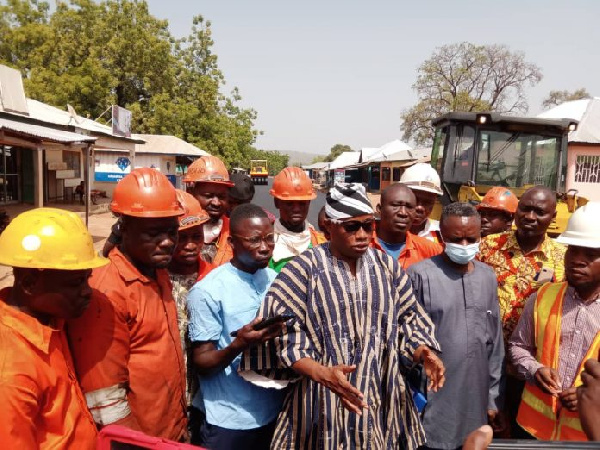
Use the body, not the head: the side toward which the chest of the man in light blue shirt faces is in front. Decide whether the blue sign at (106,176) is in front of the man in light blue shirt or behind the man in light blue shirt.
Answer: behind

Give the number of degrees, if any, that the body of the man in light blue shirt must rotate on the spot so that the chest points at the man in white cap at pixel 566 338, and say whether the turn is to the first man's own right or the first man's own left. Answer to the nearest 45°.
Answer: approximately 45° to the first man's own left

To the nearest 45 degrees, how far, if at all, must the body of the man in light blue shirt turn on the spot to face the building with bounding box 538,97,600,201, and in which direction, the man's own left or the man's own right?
approximately 90° to the man's own left

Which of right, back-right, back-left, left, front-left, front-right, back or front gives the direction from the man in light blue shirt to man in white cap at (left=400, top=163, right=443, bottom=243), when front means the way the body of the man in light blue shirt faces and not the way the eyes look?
left

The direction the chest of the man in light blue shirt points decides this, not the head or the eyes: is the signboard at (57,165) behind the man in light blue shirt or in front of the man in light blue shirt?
behind

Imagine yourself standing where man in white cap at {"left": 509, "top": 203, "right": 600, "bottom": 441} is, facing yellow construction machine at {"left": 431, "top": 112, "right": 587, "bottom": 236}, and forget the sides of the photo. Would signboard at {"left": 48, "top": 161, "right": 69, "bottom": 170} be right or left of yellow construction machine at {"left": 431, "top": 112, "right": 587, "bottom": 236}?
left

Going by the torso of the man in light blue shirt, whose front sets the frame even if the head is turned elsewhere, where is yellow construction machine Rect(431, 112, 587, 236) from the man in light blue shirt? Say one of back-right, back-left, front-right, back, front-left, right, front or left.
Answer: left

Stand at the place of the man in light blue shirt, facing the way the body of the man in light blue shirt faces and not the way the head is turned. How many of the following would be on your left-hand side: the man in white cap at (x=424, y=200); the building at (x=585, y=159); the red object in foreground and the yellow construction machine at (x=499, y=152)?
3

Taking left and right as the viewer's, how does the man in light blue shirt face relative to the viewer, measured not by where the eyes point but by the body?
facing the viewer and to the right of the viewer
